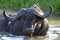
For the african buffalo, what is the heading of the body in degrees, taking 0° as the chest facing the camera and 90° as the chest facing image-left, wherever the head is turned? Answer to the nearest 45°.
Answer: approximately 0°
